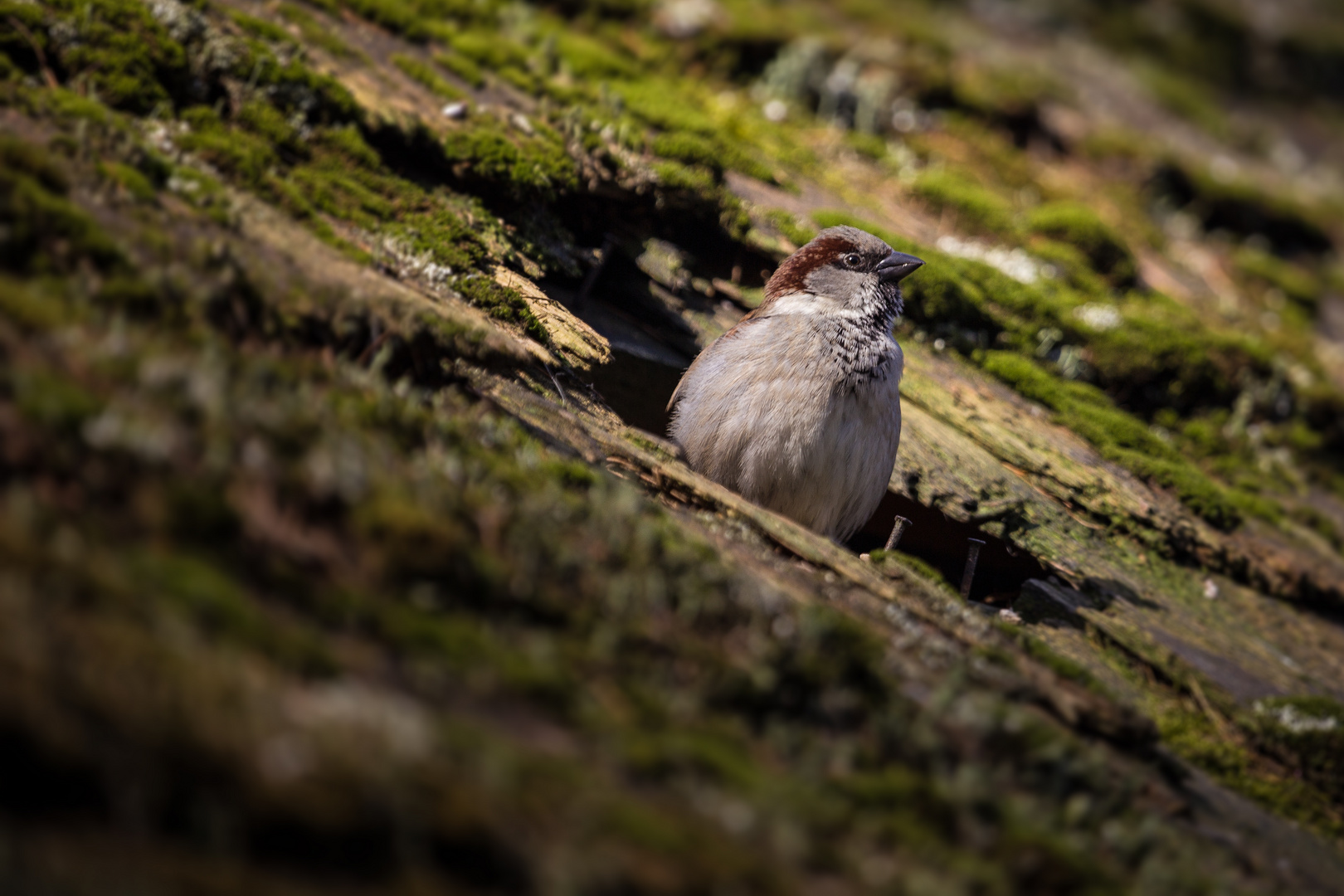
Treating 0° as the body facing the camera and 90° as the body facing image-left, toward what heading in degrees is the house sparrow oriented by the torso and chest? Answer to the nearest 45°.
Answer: approximately 315°

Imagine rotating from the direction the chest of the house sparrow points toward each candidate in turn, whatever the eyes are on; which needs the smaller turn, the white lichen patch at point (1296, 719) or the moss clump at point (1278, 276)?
the white lichen patch

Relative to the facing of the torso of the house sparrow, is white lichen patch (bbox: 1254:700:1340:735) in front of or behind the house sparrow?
in front

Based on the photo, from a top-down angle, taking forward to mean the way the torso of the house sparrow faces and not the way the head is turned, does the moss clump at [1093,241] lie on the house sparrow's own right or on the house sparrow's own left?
on the house sparrow's own left

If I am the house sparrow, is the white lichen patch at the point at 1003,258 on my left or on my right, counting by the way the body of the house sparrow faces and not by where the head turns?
on my left

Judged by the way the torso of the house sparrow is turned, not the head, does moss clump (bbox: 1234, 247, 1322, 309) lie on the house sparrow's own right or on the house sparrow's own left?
on the house sparrow's own left

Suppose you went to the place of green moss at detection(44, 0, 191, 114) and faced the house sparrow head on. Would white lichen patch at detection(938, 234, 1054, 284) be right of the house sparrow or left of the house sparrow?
left

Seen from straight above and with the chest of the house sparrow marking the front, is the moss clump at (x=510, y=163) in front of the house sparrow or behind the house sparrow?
behind
